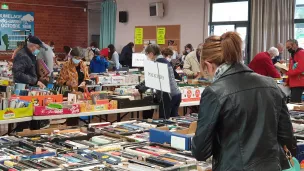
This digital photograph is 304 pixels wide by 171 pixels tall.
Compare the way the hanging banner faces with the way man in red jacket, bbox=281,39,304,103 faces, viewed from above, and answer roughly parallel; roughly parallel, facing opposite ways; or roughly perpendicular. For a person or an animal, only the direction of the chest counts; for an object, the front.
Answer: roughly perpendicular

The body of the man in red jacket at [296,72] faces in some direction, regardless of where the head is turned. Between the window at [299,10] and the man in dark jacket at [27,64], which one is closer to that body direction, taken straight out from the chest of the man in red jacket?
the man in dark jacket

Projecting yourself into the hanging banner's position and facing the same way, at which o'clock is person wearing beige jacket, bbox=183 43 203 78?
The person wearing beige jacket is roughly at 11 o'clock from the hanging banner.

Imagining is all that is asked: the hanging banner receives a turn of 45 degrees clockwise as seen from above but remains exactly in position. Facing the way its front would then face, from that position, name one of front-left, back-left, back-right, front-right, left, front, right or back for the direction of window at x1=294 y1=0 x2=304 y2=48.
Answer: left

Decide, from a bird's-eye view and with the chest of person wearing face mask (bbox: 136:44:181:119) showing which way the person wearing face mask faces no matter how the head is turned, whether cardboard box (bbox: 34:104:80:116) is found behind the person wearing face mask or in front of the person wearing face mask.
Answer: in front

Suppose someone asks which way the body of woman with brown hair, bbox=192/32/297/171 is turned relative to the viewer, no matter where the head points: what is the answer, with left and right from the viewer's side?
facing away from the viewer and to the left of the viewer

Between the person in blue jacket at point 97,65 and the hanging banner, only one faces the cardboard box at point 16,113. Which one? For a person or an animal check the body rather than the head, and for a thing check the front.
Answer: the hanging banner

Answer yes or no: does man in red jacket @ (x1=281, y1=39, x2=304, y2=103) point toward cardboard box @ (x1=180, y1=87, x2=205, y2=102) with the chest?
yes

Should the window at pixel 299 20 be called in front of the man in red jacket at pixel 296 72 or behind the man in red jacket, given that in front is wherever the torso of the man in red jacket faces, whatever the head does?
behind
